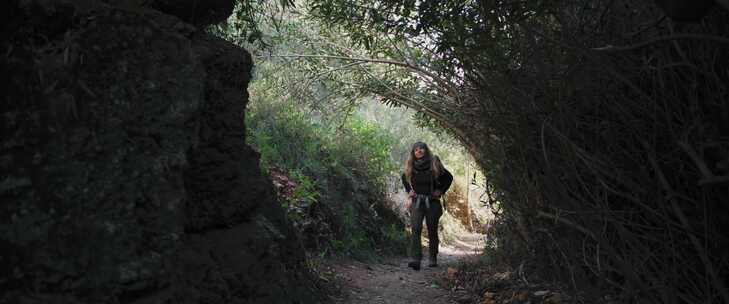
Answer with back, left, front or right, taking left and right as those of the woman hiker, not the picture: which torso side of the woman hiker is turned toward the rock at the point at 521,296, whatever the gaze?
front

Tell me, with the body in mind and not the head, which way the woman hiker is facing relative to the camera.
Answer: toward the camera

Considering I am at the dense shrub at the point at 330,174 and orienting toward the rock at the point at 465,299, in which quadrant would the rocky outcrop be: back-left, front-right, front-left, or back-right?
front-right

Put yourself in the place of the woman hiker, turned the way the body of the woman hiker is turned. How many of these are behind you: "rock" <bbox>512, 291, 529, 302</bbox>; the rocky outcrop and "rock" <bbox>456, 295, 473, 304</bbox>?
0

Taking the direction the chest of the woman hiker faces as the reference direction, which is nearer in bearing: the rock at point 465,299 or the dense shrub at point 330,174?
the rock

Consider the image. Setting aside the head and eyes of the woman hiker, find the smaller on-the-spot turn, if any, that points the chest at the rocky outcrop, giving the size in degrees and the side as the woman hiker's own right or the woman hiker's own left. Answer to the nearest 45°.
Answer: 0° — they already face it

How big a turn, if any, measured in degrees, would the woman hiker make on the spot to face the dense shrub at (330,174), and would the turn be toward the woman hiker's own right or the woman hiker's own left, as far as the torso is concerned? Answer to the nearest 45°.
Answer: approximately 135° to the woman hiker's own right

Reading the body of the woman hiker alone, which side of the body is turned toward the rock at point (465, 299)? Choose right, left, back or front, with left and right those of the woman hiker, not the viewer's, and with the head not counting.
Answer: front

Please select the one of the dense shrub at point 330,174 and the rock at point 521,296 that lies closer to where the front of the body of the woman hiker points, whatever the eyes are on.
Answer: the rock
